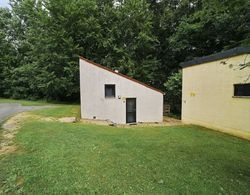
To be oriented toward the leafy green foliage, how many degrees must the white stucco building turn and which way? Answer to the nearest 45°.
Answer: approximately 135° to its left

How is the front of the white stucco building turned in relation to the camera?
facing the viewer

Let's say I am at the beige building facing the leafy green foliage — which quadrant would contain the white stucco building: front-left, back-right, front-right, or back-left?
front-left

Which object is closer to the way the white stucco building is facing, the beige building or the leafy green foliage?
the beige building

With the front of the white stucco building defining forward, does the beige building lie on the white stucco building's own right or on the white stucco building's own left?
on the white stucco building's own left

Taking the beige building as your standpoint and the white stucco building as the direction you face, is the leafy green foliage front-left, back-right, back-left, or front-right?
front-right

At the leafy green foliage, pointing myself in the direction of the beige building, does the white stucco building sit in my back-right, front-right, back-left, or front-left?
front-right
